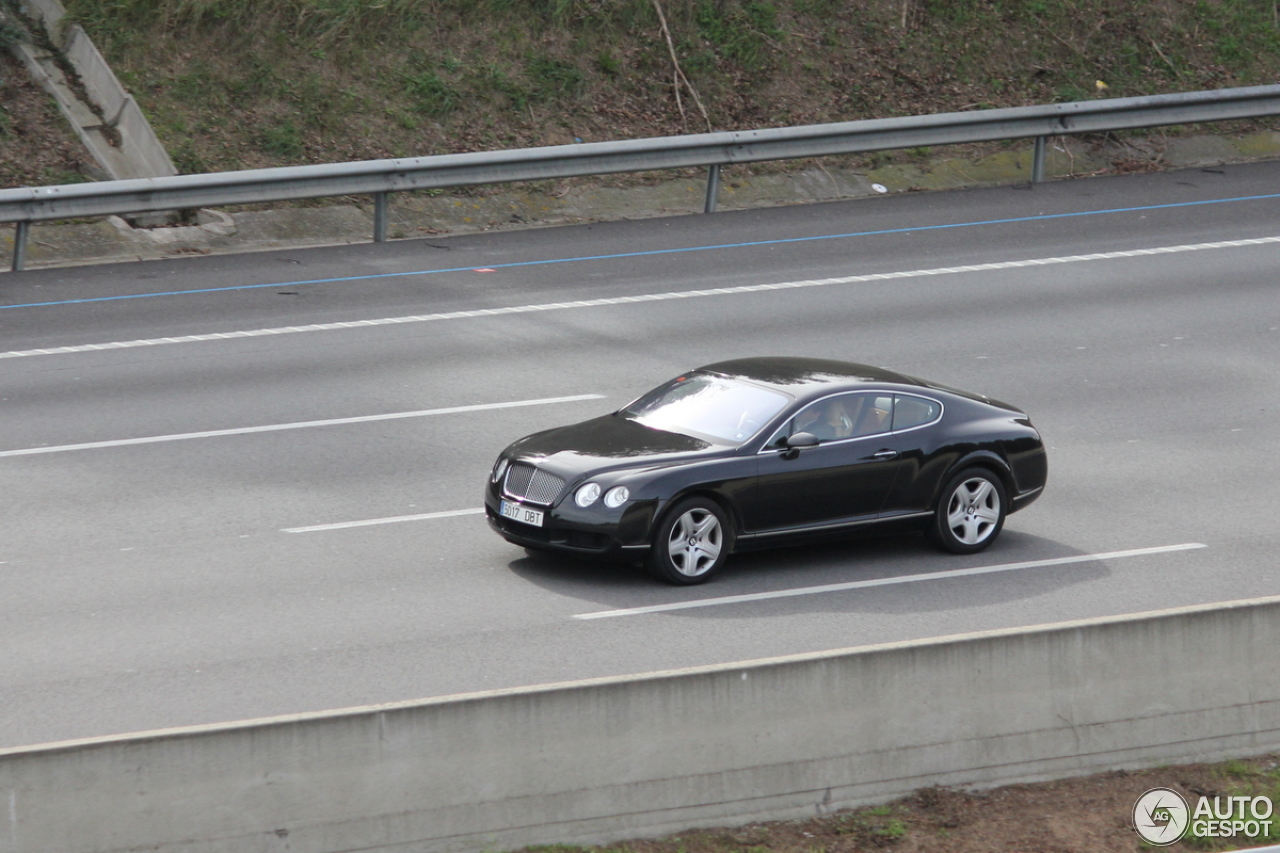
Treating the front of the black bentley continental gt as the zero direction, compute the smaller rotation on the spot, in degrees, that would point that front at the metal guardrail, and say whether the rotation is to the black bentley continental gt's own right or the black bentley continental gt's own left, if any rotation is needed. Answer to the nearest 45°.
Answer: approximately 135° to the black bentley continental gt's own right

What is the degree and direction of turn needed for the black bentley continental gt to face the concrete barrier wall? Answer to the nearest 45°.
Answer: approximately 45° to its left
